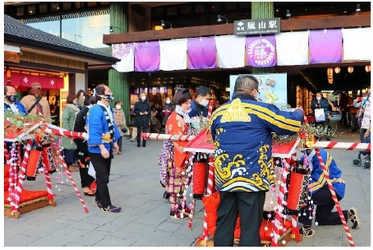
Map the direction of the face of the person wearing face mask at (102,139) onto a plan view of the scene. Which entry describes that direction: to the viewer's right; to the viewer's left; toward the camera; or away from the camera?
to the viewer's right

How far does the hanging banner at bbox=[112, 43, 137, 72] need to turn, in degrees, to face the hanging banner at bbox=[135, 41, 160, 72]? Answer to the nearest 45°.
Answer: approximately 45° to its left

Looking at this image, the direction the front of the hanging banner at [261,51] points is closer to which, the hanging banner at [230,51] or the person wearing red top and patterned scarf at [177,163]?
the person wearing red top and patterned scarf

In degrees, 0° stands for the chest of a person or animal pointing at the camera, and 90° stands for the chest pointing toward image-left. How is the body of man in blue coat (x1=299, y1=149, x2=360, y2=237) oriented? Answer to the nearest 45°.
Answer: approximately 90°

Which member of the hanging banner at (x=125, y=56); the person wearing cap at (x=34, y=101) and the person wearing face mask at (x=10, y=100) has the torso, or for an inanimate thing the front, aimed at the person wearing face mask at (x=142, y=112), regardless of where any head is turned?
the hanging banner

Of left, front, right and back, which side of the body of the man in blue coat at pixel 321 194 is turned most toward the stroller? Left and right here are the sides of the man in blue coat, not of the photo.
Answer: right

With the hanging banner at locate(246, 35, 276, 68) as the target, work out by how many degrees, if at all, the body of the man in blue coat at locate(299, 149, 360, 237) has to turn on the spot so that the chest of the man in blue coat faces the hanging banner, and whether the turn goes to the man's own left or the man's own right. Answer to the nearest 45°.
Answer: approximately 90° to the man's own right
